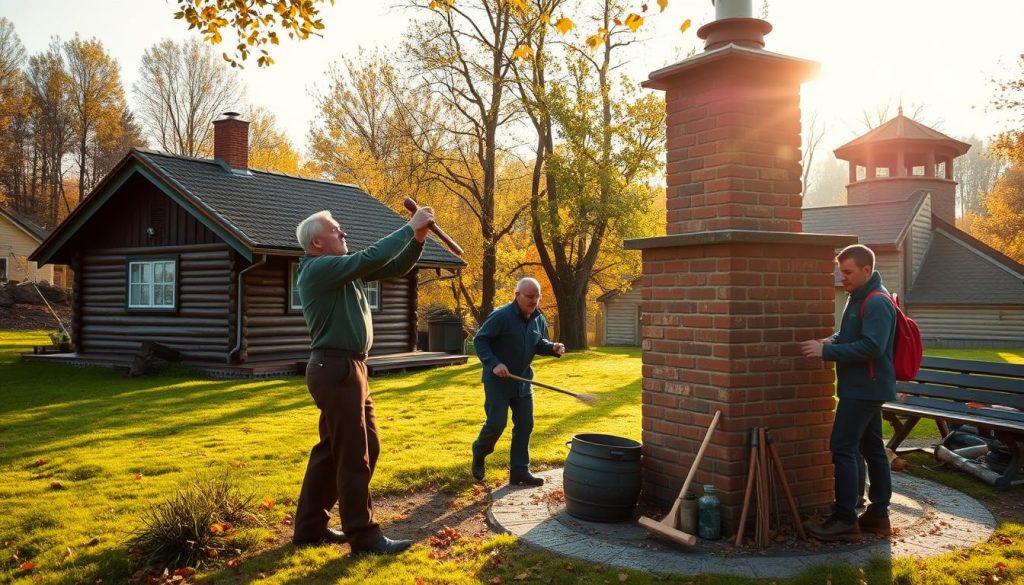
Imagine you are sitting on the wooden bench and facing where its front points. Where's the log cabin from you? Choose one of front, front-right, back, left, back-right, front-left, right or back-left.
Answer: front-right

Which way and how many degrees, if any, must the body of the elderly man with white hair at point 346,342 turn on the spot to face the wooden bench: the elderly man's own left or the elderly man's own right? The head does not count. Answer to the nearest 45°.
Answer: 0° — they already face it

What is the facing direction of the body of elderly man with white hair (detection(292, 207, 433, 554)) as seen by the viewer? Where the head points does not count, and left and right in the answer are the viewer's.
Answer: facing to the right of the viewer

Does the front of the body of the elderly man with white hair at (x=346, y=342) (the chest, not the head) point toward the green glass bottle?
yes

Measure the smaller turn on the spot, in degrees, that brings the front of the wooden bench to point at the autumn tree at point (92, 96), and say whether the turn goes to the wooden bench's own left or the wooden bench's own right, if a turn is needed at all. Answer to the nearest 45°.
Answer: approximately 45° to the wooden bench's own right

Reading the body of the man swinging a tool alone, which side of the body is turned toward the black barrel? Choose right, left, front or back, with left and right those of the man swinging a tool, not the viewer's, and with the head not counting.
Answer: front

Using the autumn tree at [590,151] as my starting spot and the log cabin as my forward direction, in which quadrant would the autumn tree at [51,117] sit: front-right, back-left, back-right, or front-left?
front-right

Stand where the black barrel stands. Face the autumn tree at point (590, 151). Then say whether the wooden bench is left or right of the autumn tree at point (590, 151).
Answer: right

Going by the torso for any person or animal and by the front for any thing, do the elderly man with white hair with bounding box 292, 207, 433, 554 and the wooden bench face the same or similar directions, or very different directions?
very different directions

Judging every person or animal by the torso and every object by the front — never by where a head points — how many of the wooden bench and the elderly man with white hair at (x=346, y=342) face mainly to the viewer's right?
1

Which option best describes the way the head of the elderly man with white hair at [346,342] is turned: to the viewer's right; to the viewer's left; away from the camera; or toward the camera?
to the viewer's right

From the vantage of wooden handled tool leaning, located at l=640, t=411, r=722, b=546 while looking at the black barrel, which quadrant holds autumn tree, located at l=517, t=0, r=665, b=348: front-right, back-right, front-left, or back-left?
front-right

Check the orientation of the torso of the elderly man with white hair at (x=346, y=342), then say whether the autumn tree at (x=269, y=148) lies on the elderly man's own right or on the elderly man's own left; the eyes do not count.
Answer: on the elderly man's own left
